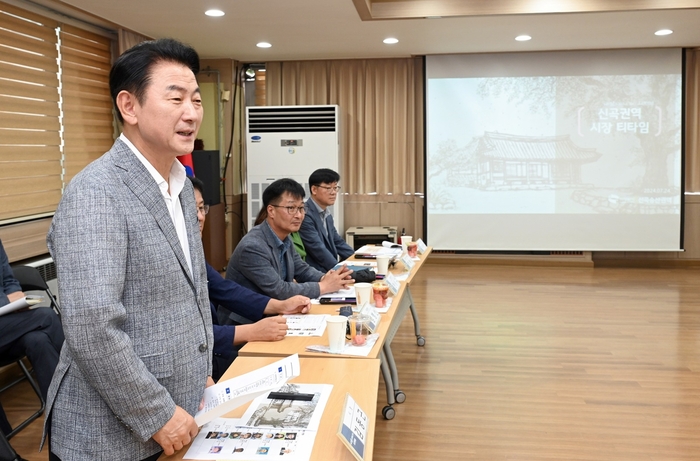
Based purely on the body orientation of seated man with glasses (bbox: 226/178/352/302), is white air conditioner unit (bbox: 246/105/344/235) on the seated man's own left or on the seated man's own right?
on the seated man's own left

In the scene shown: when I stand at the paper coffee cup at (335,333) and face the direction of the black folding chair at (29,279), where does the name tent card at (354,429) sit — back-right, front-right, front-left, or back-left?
back-left

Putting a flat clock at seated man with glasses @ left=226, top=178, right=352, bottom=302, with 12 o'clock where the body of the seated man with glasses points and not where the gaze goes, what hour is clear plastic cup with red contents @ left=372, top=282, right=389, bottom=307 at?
The clear plastic cup with red contents is roughly at 12 o'clock from the seated man with glasses.

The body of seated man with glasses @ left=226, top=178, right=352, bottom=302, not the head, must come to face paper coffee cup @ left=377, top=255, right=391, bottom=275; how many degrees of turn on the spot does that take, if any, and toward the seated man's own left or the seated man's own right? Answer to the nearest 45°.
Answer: approximately 90° to the seated man's own left

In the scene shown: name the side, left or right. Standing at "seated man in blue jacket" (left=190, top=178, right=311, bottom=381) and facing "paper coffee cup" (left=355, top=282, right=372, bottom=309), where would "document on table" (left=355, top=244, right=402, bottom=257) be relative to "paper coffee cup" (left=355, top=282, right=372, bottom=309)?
left

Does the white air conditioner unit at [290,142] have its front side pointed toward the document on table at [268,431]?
yes

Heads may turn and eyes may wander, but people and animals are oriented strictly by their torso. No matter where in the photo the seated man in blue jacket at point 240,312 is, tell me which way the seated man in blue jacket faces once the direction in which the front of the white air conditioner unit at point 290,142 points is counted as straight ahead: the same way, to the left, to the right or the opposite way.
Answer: to the left

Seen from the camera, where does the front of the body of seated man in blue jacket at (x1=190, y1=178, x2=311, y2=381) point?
to the viewer's right

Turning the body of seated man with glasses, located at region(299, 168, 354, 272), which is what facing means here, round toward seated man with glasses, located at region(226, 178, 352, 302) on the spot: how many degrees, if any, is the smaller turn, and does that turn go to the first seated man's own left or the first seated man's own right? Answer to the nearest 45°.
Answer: approximately 45° to the first seated man's own right
